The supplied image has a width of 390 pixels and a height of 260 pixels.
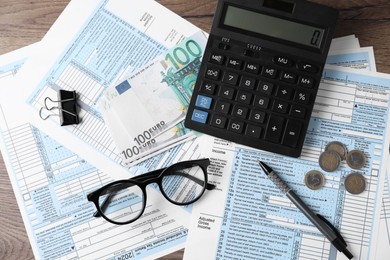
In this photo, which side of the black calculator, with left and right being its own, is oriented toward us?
front
